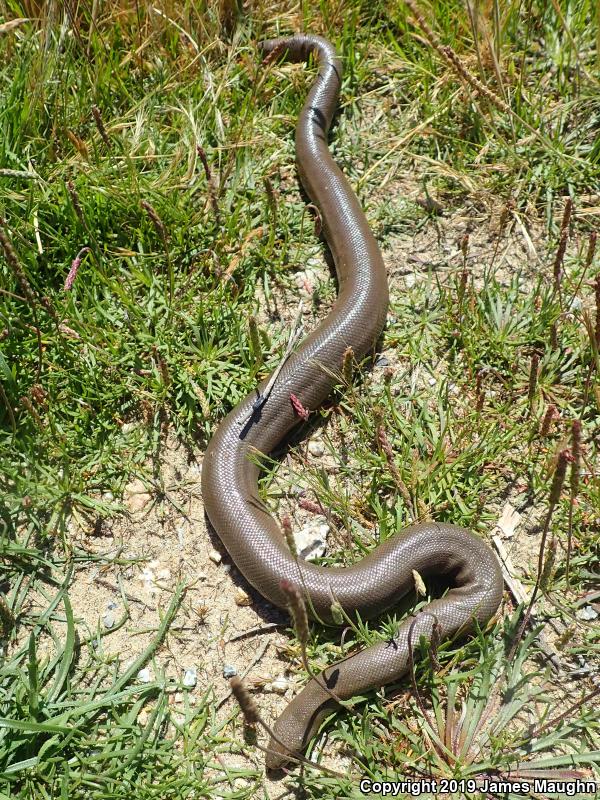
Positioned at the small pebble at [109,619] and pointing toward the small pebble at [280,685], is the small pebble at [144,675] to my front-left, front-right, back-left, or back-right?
front-right

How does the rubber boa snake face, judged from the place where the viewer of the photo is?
facing the viewer and to the left of the viewer
